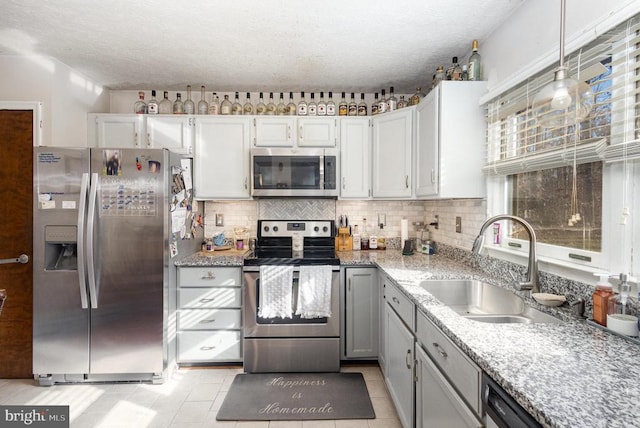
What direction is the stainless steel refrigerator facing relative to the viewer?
toward the camera

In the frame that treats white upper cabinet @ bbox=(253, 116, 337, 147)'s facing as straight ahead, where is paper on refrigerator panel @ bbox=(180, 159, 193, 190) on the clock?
The paper on refrigerator panel is roughly at 3 o'clock from the white upper cabinet.

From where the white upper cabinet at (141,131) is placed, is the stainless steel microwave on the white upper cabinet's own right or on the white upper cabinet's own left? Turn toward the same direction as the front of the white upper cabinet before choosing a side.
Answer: on the white upper cabinet's own left

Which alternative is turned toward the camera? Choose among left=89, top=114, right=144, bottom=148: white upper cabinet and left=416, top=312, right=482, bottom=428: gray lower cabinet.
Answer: the white upper cabinet

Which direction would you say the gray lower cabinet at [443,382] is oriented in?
to the viewer's left

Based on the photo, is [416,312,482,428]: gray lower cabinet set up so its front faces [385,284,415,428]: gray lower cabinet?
no

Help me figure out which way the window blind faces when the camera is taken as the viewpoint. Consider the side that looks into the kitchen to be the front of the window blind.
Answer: facing the viewer and to the left of the viewer

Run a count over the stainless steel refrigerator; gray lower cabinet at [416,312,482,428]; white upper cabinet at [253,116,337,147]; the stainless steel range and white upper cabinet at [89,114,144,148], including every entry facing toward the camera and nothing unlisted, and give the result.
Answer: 4

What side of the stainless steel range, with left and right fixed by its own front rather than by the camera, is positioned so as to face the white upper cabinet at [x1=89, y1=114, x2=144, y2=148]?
right

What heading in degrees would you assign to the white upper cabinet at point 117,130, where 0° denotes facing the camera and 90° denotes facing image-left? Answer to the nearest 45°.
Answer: approximately 0°

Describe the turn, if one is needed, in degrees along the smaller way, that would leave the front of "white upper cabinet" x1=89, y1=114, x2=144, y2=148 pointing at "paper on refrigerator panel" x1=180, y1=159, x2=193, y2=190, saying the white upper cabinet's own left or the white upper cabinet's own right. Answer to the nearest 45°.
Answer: approximately 45° to the white upper cabinet's own left

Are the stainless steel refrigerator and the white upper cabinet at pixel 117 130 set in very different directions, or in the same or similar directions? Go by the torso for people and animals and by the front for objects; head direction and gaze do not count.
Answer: same or similar directions

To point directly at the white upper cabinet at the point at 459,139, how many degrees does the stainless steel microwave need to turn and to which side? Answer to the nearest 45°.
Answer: approximately 45° to its left

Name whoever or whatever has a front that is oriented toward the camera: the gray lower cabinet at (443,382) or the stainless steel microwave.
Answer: the stainless steel microwave

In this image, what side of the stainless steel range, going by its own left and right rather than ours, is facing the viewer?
front

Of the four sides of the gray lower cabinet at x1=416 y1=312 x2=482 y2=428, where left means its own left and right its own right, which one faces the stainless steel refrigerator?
front

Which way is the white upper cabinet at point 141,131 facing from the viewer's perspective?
toward the camera
